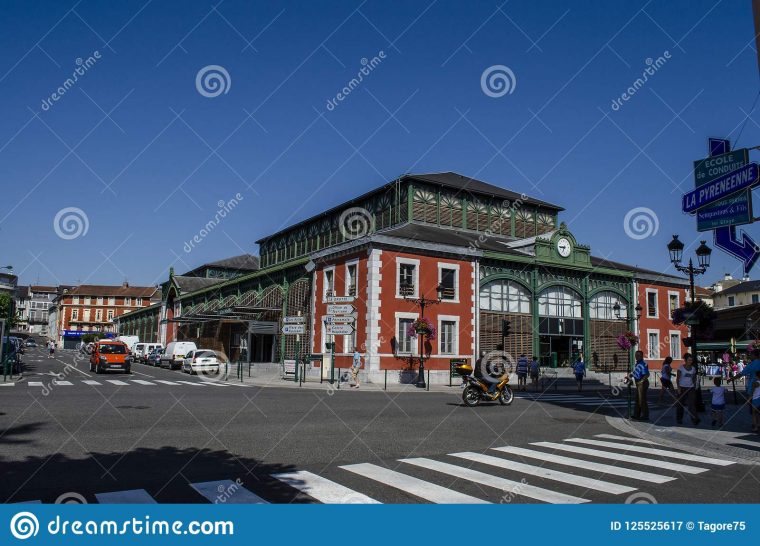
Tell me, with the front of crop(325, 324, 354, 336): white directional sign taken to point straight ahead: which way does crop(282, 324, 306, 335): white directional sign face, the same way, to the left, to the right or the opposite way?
the same way

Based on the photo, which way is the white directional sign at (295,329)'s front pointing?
toward the camera

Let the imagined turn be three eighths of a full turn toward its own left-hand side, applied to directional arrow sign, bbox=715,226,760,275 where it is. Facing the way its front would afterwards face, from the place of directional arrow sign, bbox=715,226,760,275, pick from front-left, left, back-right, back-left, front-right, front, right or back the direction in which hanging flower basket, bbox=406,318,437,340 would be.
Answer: left

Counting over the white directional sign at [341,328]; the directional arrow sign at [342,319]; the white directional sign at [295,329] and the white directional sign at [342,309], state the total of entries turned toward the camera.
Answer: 4

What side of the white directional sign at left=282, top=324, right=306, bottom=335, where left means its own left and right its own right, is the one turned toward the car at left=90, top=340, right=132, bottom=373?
right

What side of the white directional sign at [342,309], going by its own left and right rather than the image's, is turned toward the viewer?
front

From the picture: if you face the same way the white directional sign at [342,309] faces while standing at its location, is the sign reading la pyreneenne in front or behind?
in front

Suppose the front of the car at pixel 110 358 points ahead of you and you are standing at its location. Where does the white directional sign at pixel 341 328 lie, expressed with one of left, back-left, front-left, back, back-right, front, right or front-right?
front-left

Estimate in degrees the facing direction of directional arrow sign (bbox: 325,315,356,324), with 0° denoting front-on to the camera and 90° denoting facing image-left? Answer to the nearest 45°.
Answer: approximately 0°

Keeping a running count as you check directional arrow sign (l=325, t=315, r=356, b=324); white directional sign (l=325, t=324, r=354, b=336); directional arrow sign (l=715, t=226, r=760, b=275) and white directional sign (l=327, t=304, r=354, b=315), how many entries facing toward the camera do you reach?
4

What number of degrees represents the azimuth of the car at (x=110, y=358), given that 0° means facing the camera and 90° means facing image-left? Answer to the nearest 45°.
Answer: approximately 0°

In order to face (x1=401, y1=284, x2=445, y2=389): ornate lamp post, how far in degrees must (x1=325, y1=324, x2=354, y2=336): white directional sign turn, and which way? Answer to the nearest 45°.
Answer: approximately 135° to its left

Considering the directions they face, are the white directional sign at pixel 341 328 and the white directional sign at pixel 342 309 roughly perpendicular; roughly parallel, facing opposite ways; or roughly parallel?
roughly parallel

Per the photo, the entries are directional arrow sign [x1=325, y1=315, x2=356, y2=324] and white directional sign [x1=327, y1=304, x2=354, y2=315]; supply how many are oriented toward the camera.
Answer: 2

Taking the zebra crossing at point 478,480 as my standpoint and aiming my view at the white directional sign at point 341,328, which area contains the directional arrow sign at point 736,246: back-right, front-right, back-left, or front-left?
front-right

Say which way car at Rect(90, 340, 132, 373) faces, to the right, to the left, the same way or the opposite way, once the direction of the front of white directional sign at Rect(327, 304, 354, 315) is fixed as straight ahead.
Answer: the same way

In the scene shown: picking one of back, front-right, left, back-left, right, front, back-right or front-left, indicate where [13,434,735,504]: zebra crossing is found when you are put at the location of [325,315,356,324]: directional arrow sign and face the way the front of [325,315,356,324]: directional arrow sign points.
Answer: front
